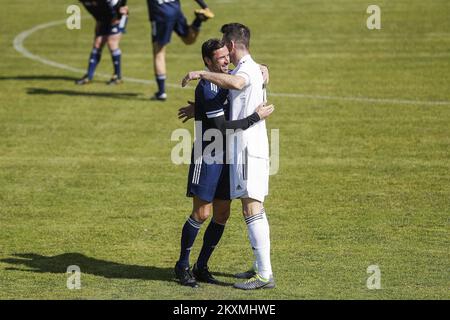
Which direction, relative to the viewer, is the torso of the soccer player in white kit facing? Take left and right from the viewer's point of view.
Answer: facing to the left of the viewer

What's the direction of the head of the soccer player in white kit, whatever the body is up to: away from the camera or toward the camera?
away from the camera

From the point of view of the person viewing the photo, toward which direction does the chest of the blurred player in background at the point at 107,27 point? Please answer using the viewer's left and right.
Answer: facing the viewer and to the left of the viewer

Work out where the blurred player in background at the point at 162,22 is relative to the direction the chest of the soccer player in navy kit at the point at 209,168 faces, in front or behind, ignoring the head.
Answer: behind

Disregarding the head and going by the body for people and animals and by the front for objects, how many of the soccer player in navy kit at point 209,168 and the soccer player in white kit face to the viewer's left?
1
